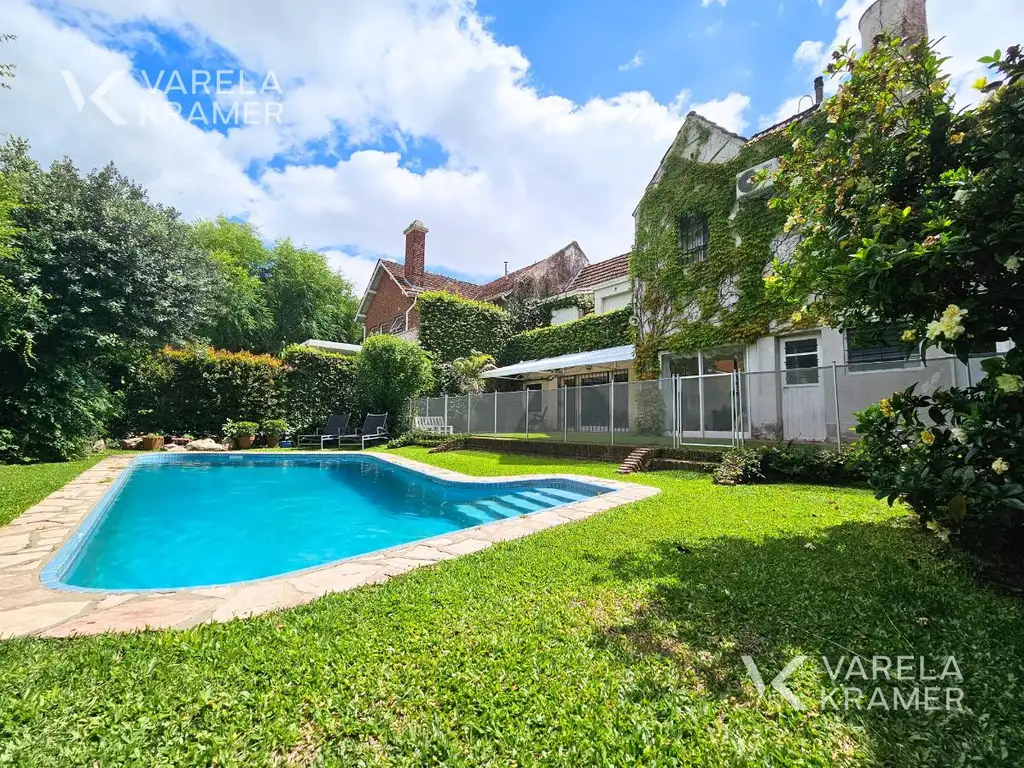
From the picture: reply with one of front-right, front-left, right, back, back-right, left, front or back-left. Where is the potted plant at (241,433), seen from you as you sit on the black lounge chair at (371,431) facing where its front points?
front-right

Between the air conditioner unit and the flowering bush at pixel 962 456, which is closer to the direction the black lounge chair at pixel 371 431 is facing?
the flowering bush

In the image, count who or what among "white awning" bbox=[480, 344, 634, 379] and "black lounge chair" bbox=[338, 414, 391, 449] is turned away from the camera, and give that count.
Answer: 0

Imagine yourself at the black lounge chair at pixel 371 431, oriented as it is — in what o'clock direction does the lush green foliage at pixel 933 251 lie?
The lush green foliage is roughly at 10 o'clock from the black lounge chair.

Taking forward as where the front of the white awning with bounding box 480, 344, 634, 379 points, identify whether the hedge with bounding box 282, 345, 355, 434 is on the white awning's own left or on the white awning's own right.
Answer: on the white awning's own right

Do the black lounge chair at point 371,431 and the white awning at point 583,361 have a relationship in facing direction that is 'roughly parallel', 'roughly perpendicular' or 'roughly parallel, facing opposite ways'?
roughly parallel

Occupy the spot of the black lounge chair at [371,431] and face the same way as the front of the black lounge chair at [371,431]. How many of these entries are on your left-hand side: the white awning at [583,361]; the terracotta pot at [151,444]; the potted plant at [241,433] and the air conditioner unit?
2

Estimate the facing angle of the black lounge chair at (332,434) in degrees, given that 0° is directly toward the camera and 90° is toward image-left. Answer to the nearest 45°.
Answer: approximately 45°

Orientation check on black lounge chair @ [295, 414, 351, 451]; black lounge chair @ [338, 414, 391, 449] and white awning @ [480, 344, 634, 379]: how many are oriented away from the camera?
0

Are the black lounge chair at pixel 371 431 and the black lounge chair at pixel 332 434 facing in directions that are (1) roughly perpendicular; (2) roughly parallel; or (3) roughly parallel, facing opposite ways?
roughly parallel

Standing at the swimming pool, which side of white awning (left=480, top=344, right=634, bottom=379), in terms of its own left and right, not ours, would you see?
front

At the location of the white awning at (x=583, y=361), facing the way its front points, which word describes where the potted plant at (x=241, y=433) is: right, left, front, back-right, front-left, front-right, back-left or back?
front-right

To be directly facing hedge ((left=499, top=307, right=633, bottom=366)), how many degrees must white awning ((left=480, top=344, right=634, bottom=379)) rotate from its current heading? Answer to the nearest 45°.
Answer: approximately 135° to its right

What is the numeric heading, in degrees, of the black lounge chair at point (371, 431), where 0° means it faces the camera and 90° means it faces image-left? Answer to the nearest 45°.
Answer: approximately 45°

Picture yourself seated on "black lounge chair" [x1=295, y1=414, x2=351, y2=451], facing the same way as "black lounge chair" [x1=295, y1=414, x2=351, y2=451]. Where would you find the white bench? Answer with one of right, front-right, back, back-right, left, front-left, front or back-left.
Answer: back-left

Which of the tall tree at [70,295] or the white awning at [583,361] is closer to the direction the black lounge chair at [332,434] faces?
the tall tree

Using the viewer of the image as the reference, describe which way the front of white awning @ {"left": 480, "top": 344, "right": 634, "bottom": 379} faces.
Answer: facing the viewer and to the left of the viewer
